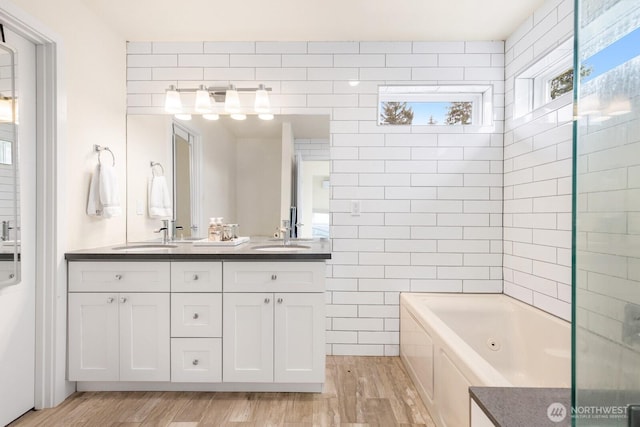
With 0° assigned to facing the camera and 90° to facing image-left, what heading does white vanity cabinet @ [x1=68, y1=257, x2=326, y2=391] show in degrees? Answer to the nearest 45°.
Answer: approximately 0°

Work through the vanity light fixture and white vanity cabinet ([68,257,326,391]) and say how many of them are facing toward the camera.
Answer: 2

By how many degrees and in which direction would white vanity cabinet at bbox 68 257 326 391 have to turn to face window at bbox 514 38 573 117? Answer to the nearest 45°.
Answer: approximately 90° to its left

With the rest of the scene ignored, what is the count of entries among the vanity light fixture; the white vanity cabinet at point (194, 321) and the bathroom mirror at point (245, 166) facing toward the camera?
3

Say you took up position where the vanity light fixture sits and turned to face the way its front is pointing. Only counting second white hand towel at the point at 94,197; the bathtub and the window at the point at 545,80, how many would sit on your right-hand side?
1

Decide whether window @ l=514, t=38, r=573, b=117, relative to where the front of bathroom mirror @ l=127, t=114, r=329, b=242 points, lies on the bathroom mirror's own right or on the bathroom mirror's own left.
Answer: on the bathroom mirror's own left

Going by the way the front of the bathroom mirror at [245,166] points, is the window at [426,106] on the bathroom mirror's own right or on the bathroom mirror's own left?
on the bathroom mirror's own left

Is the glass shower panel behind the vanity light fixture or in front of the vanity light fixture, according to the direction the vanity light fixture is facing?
in front
